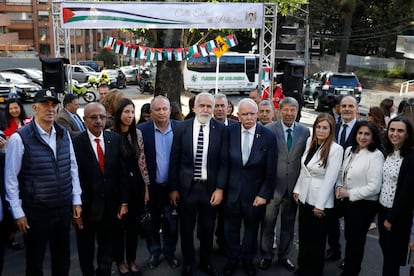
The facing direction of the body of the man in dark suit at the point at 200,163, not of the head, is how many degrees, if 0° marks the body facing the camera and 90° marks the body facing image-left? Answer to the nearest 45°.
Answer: approximately 0°

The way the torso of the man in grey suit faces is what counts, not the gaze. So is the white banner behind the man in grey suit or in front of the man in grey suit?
behind

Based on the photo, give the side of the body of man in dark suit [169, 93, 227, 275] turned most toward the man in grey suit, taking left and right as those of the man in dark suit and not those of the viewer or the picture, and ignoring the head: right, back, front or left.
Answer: left

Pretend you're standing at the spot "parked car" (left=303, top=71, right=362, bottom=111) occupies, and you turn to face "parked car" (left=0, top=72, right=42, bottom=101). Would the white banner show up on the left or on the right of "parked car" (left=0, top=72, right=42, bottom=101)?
left

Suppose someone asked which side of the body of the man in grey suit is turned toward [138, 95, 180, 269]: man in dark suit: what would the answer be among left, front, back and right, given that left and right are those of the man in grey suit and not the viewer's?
right

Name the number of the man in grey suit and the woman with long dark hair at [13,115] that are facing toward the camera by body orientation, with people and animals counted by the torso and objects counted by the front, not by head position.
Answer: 2
